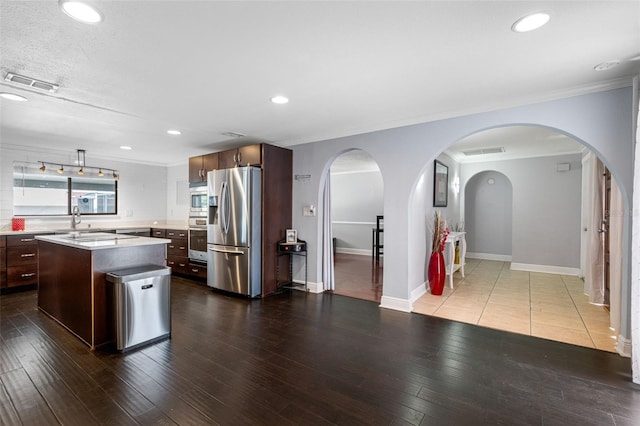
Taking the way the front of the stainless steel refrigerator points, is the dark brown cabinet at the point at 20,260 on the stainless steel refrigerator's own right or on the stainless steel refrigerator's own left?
on the stainless steel refrigerator's own right

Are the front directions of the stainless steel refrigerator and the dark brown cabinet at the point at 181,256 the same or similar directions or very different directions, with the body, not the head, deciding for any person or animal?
same or similar directions

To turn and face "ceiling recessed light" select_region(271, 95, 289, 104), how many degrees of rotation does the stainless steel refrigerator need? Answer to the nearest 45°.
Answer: approximately 45° to its left

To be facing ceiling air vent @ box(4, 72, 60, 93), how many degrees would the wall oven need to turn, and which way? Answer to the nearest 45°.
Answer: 0° — it already faces it

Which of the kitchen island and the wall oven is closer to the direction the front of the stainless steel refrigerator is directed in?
the kitchen island

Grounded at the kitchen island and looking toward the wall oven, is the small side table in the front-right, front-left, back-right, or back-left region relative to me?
front-right

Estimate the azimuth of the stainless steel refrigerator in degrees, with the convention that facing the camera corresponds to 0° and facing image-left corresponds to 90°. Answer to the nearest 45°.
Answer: approximately 45°

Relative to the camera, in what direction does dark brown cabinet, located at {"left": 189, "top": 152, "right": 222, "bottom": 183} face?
facing the viewer and to the left of the viewer

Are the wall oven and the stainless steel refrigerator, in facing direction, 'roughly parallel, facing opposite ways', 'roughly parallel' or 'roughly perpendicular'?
roughly parallel

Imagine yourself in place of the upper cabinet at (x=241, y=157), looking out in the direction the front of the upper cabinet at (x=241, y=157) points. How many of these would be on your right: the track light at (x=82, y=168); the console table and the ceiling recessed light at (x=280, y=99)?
1

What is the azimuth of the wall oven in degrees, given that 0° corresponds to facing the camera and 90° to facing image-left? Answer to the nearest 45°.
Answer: approximately 45°

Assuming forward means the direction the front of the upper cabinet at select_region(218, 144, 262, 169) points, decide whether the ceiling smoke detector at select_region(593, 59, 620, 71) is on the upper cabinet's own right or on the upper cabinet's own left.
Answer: on the upper cabinet's own left

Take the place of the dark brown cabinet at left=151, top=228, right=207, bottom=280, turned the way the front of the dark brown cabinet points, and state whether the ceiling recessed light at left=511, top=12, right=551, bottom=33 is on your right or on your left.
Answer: on your left

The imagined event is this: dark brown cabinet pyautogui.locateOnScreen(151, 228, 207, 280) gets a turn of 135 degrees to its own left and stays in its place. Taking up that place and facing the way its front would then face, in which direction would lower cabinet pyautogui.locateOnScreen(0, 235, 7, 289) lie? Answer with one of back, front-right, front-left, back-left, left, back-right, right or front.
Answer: back

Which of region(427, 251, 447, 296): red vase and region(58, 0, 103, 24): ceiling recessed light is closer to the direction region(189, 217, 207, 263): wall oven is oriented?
the ceiling recessed light

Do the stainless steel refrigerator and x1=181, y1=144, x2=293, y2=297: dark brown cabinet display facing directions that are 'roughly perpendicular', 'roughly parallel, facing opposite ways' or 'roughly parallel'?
roughly parallel

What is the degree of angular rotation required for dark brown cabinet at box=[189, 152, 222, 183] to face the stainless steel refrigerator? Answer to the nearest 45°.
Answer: approximately 90° to its left
